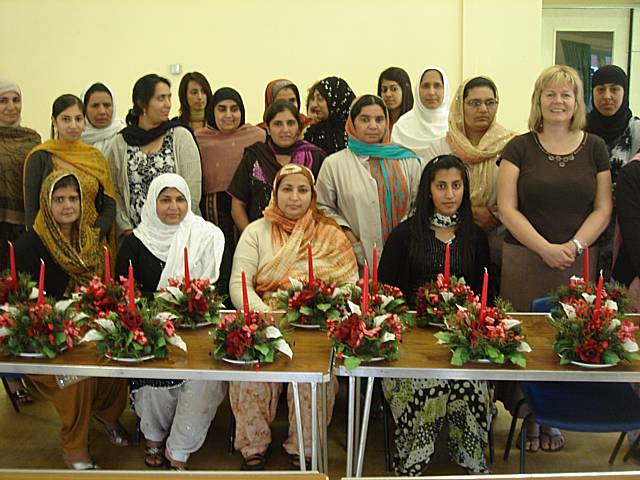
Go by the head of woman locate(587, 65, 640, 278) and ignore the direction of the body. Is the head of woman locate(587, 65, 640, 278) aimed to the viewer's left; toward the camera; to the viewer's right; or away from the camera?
toward the camera

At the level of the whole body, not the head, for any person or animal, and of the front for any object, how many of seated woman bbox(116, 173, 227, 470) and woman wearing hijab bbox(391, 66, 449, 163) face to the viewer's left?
0

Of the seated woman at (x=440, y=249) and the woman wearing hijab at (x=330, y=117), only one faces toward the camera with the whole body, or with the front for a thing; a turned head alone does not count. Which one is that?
the seated woman

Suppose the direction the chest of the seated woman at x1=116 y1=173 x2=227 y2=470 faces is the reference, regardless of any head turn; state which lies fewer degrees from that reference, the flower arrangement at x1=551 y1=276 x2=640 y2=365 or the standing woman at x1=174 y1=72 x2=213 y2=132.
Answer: the flower arrangement

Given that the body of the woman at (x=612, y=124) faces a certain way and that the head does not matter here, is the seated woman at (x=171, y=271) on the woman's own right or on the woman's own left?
on the woman's own right

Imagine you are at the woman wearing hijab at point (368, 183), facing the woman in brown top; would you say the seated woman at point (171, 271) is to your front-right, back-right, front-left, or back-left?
back-right

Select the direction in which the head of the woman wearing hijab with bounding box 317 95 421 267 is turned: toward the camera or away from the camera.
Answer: toward the camera

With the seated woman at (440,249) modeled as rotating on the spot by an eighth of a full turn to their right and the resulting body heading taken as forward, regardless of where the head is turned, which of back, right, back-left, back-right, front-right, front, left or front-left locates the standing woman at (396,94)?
back-right

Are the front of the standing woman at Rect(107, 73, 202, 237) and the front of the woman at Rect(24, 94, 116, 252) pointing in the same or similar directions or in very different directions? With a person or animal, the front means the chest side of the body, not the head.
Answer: same or similar directions

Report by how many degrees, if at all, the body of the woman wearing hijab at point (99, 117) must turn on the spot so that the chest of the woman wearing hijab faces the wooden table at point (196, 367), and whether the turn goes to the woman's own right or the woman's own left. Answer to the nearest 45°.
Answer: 0° — they already face it

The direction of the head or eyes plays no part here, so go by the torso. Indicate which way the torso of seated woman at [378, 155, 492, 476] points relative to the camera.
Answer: toward the camera

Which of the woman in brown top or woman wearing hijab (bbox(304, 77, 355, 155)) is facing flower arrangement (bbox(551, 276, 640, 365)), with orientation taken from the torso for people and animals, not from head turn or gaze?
the woman in brown top

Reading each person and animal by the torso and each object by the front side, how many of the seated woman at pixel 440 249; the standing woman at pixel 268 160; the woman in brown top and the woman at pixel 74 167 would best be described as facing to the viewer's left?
0

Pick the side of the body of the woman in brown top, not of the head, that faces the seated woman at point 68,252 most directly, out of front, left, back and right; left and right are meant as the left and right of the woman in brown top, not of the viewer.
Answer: right

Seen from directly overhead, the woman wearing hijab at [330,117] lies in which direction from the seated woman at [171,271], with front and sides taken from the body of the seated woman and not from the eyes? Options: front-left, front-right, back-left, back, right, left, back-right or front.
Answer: back-left
